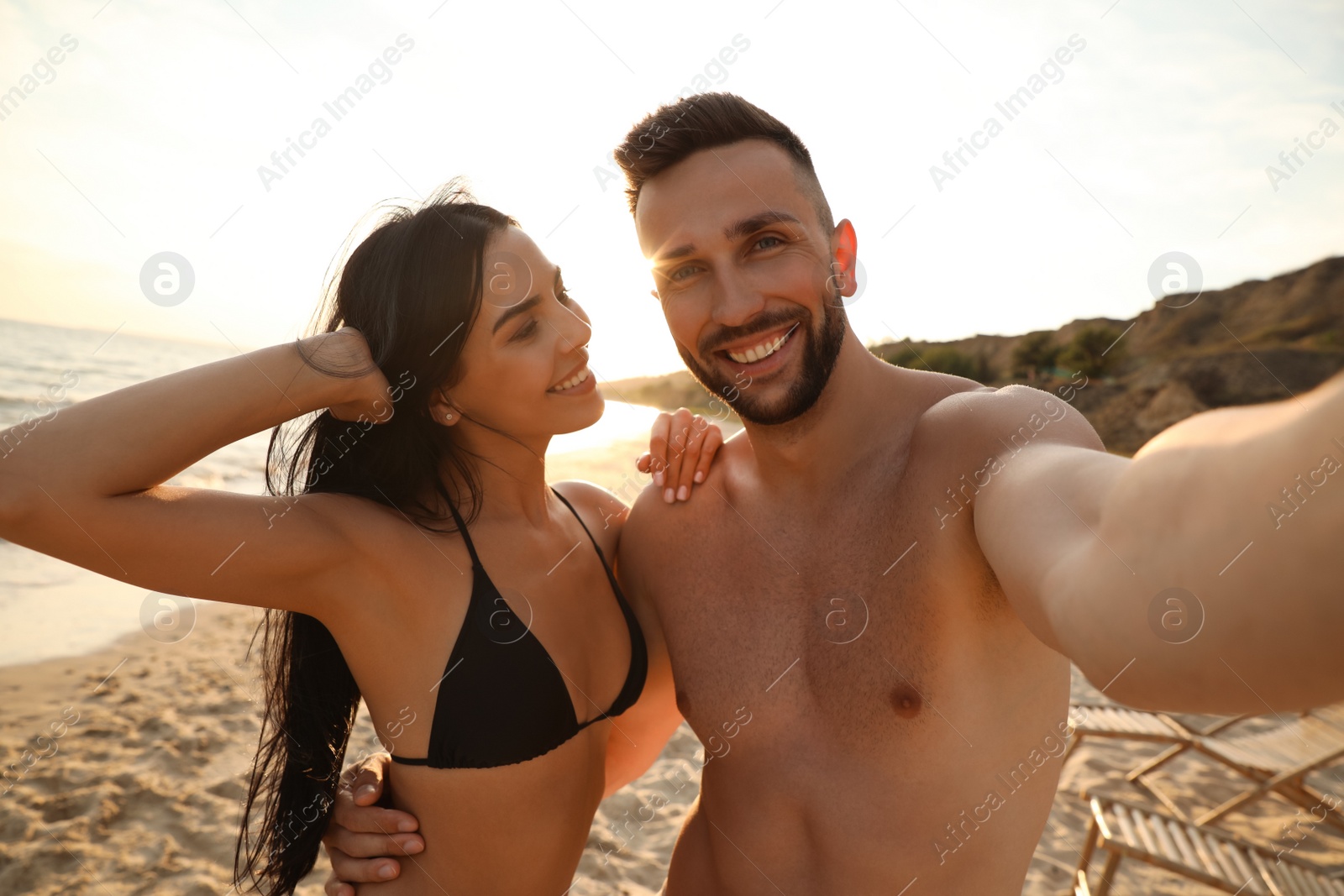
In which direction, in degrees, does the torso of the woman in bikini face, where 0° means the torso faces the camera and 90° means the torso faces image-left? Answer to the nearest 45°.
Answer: approximately 315°

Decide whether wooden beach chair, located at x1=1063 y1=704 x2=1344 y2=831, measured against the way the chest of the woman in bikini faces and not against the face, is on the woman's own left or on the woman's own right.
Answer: on the woman's own left

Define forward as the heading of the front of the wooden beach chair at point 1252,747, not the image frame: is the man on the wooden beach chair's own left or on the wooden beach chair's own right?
on the wooden beach chair's own left

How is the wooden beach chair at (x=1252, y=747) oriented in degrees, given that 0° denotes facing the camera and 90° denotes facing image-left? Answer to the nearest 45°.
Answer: approximately 90°

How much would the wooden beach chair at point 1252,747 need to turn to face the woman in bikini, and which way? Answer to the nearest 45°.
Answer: approximately 45° to its left

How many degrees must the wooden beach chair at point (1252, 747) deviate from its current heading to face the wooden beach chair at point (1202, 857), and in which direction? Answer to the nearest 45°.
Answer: approximately 90° to its left

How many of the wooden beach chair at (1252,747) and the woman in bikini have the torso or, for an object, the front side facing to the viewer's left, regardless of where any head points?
1

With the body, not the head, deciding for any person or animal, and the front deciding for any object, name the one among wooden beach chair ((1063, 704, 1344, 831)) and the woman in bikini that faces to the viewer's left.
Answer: the wooden beach chair
